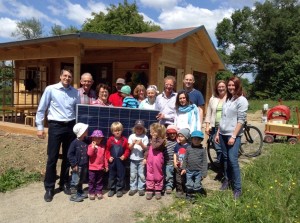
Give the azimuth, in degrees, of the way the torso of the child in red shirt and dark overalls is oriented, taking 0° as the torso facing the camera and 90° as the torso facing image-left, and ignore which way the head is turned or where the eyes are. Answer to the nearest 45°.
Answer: approximately 0°

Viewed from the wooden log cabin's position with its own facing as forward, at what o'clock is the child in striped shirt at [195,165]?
The child in striped shirt is roughly at 10 o'clock from the wooden log cabin.

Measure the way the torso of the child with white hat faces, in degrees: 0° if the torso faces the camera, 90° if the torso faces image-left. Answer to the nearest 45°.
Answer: approximately 315°

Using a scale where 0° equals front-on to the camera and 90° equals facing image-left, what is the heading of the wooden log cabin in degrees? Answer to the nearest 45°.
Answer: approximately 45°

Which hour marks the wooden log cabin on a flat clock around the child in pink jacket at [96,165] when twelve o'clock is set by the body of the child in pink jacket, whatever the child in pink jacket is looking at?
The wooden log cabin is roughly at 6 o'clock from the child in pink jacket.

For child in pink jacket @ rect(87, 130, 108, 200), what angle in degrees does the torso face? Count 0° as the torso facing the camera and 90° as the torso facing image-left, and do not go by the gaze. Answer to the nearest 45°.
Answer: approximately 0°

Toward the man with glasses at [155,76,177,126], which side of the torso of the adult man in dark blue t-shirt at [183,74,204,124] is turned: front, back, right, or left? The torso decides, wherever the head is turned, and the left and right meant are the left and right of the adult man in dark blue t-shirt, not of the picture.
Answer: right

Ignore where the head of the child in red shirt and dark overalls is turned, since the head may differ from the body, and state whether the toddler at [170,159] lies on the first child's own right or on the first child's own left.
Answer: on the first child's own left

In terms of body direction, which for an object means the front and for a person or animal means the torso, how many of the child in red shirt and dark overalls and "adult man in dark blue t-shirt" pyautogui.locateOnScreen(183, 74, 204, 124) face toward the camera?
2
